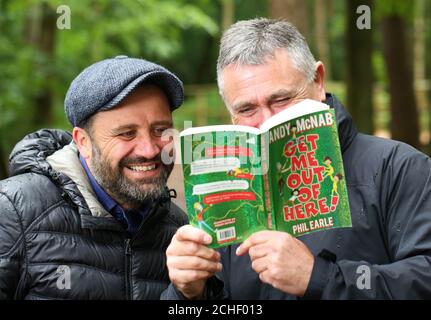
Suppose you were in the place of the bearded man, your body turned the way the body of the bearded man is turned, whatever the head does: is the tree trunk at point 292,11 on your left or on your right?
on your left

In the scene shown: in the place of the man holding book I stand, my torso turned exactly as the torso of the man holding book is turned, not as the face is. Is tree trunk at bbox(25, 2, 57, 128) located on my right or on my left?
on my right

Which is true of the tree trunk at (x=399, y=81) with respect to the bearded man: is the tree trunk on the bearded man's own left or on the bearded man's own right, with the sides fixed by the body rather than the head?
on the bearded man's own left

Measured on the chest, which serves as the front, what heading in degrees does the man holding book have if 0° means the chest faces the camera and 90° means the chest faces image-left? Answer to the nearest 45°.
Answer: approximately 45°

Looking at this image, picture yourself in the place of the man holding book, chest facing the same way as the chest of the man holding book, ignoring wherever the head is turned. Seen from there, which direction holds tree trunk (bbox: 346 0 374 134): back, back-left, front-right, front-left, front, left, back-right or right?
back-right

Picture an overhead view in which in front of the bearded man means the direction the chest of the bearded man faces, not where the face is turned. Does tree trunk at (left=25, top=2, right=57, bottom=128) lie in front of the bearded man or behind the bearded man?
behind

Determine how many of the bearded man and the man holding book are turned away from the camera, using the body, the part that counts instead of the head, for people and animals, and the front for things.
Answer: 0

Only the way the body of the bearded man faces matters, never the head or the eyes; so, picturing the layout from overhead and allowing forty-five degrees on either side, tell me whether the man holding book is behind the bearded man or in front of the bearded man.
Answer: in front

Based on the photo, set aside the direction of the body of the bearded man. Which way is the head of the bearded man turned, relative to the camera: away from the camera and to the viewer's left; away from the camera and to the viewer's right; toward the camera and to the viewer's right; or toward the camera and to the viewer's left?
toward the camera and to the viewer's right

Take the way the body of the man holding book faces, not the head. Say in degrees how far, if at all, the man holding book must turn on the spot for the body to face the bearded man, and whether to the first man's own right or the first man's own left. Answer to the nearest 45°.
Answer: approximately 45° to the first man's own right
